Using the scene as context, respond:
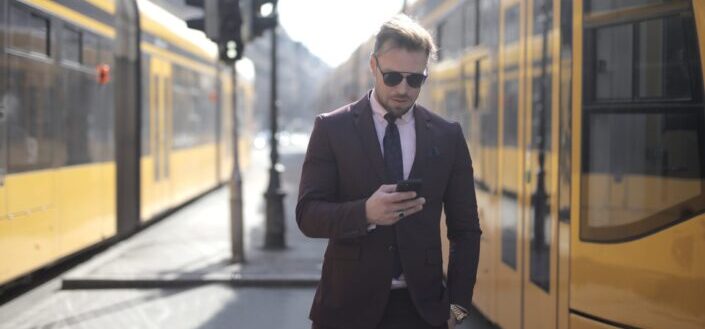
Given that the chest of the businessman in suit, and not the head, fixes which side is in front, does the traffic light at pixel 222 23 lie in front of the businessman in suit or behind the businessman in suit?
behind

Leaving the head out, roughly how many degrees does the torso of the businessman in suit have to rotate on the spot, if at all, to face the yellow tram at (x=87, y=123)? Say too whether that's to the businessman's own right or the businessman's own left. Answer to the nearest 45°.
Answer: approximately 135° to the businessman's own right

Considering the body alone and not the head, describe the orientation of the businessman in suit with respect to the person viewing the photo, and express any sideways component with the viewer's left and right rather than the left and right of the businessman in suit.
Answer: facing the viewer
